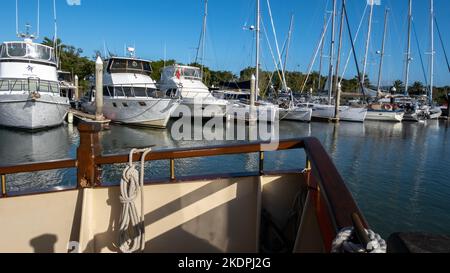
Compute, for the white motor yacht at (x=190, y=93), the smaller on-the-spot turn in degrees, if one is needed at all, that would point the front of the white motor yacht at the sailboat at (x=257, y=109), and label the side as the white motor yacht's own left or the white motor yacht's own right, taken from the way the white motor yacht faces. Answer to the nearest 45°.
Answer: approximately 45° to the white motor yacht's own left

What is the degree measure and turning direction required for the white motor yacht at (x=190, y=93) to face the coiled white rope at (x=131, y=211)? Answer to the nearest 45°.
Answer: approximately 45° to its right

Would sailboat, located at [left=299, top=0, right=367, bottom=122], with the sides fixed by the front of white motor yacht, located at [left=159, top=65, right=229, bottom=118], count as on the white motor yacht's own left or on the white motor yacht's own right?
on the white motor yacht's own left

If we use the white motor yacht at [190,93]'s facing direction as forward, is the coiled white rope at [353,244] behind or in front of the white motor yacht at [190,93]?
in front

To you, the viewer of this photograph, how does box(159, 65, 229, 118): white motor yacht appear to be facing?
facing the viewer and to the right of the viewer

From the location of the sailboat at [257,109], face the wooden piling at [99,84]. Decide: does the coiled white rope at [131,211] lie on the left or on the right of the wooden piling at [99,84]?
left

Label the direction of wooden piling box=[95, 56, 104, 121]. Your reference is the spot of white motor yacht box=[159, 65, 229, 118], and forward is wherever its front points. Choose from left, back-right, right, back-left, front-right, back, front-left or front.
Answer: right
